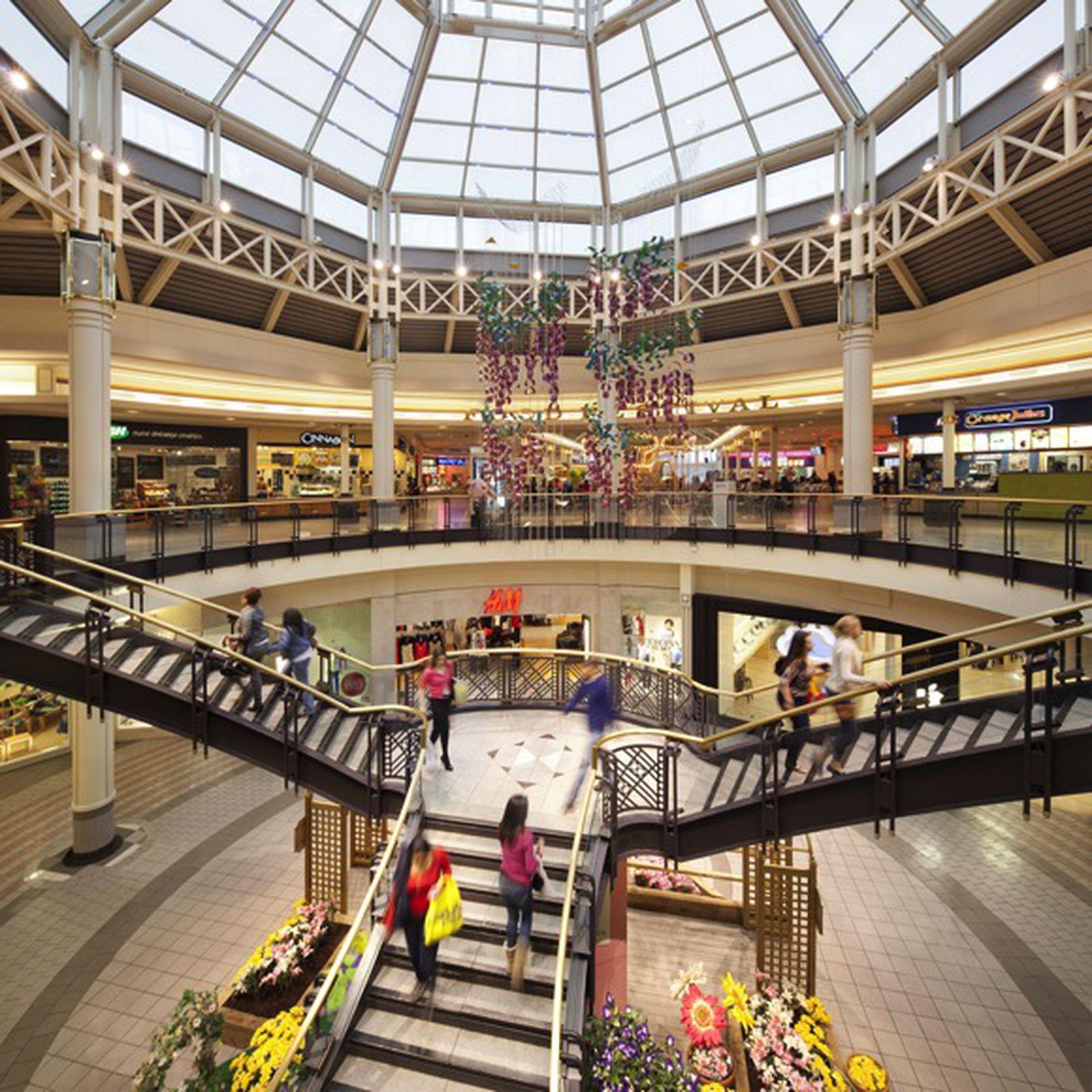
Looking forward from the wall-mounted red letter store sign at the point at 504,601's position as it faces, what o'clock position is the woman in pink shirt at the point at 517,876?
The woman in pink shirt is roughly at 12 o'clock from the wall-mounted red letter store sign.

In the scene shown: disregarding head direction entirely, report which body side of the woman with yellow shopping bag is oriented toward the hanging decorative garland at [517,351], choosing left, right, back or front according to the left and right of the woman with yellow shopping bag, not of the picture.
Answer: back

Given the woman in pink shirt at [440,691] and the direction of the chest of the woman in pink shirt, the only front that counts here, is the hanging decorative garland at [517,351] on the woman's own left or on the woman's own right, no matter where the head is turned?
on the woman's own left

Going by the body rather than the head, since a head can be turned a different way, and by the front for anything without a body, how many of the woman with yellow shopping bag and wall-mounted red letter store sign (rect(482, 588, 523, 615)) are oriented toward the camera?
2

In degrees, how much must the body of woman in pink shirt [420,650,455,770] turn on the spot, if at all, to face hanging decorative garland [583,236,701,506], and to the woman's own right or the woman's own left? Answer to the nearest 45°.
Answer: approximately 90° to the woman's own left

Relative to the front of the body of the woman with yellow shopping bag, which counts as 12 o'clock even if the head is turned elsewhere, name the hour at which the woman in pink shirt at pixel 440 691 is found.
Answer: The woman in pink shirt is roughly at 6 o'clock from the woman with yellow shopping bag.

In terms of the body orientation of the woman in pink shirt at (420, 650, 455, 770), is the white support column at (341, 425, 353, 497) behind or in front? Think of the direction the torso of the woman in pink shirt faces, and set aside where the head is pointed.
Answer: behind

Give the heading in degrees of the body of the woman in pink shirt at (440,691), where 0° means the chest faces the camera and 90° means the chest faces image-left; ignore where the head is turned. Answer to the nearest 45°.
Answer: approximately 315°

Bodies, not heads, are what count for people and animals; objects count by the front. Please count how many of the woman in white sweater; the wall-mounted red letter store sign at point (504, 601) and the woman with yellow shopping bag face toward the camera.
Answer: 2

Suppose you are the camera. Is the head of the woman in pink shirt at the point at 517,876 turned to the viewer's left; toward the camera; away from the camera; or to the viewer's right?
away from the camera
